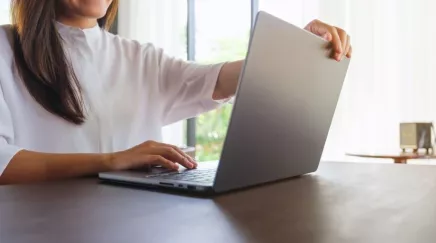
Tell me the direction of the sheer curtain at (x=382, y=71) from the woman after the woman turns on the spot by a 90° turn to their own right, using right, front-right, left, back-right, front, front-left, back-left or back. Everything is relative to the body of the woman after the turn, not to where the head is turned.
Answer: back

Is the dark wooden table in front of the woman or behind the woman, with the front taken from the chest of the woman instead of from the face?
in front

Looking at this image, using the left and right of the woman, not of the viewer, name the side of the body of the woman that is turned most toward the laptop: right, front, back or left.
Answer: front

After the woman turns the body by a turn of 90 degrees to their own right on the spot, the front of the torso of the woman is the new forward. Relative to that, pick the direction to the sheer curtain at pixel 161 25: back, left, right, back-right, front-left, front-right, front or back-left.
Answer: back-right

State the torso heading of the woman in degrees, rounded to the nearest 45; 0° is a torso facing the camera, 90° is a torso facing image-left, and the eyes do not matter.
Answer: approximately 315°
